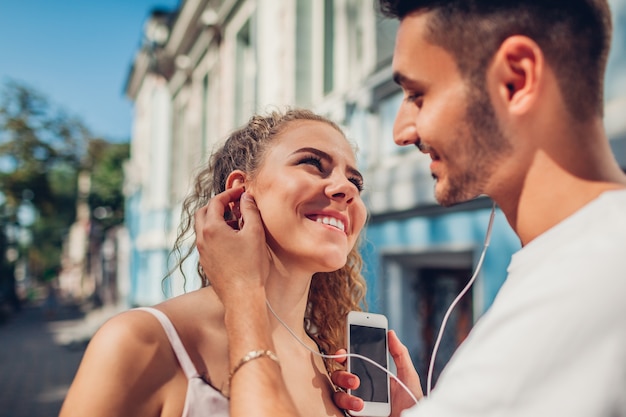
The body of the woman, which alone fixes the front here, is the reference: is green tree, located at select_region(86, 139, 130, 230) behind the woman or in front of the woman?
behind

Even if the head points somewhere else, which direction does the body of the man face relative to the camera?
to the viewer's left

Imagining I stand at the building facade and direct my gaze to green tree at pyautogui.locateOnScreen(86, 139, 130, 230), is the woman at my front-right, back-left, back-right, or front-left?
back-left

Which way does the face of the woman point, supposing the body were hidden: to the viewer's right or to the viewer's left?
to the viewer's right

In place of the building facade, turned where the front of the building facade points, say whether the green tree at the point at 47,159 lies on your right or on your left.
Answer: on your right

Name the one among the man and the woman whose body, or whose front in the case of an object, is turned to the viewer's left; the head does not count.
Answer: the man

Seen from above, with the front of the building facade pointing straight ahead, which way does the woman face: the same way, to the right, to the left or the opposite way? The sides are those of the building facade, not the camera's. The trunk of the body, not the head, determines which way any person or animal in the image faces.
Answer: to the left

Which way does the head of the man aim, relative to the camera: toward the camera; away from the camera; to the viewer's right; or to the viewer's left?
to the viewer's left

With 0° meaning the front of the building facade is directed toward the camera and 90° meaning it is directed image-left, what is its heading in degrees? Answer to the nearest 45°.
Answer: approximately 45°

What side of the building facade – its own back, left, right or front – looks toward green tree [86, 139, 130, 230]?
right

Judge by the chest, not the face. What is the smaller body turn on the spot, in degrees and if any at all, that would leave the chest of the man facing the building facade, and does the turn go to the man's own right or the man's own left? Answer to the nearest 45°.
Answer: approximately 90° to the man's own right

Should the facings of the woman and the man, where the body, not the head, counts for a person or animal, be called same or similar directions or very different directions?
very different directions

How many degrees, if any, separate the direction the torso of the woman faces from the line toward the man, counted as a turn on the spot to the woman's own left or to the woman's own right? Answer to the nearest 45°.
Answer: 0° — they already face them

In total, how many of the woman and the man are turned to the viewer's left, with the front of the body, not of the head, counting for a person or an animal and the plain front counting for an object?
1
